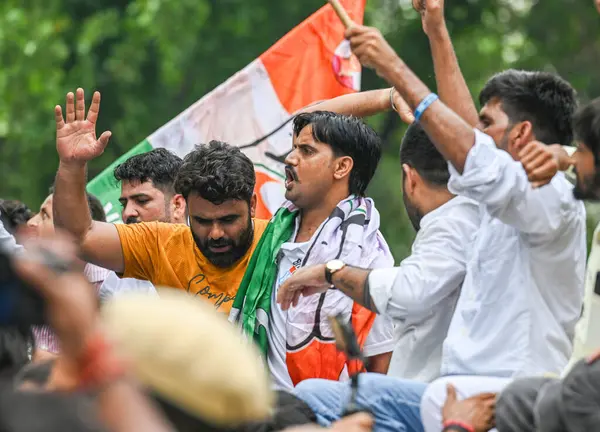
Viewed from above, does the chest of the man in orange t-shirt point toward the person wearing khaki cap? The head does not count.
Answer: yes

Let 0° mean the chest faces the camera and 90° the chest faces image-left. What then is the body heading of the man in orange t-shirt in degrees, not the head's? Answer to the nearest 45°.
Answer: approximately 0°

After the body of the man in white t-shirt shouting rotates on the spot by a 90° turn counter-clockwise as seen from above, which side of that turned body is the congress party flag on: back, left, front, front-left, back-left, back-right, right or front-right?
back-left
